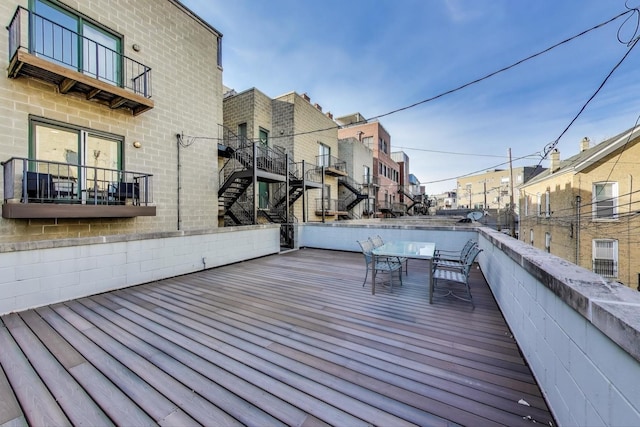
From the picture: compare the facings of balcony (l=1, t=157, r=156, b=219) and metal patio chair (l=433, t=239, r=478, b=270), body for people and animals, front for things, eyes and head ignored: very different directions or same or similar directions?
very different directions

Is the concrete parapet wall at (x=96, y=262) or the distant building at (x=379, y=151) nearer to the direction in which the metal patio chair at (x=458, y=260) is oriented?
the concrete parapet wall

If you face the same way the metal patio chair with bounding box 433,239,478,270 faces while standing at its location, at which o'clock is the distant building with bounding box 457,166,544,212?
The distant building is roughly at 3 o'clock from the metal patio chair.

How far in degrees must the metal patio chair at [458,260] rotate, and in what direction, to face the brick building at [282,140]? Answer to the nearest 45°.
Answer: approximately 45° to its right

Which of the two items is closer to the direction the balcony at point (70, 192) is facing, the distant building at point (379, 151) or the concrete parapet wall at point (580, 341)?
the concrete parapet wall

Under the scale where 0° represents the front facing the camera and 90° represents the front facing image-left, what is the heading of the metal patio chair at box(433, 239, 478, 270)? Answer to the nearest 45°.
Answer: approximately 90°

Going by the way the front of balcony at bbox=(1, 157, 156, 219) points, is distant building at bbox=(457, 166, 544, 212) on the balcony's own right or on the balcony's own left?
on the balcony's own left

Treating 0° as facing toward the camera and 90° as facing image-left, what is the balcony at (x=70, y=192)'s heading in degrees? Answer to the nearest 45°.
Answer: approximately 315°

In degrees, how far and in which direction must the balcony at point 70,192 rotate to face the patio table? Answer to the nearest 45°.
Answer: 0° — it already faces it

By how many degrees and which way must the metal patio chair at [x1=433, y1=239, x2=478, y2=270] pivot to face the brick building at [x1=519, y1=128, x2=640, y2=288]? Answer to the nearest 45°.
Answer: approximately 135° to its right
